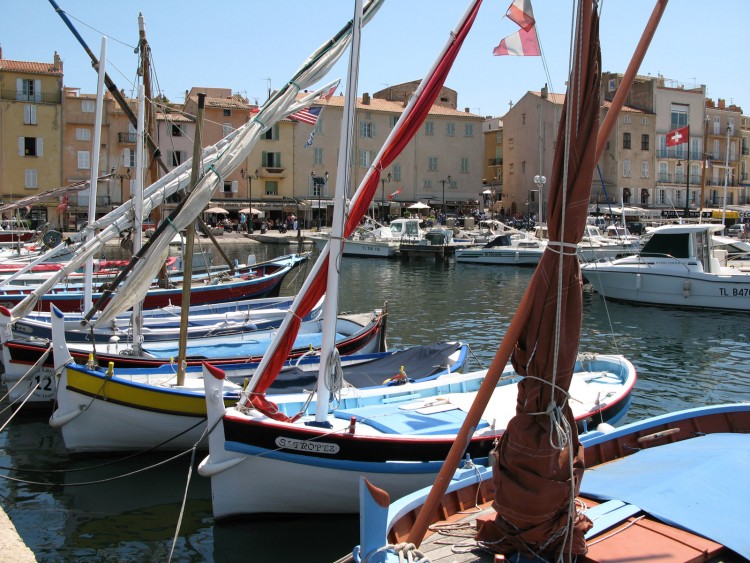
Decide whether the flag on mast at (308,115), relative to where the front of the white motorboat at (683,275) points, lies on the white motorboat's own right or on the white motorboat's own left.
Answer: on the white motorboat's own left

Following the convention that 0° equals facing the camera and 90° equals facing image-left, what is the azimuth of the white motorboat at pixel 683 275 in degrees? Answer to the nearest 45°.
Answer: approximately 90°

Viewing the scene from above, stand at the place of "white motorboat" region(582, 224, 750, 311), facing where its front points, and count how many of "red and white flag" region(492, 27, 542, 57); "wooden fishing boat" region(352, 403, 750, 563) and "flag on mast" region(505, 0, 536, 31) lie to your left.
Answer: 3

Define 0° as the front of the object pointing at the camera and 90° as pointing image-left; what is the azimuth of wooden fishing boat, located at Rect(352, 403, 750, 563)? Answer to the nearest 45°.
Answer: approximately 45°

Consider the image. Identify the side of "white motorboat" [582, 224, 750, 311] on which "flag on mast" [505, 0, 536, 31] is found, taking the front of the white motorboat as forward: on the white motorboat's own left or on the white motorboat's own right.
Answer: on the white motorboat's own left

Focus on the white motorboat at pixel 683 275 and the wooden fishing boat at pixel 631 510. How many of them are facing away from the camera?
0

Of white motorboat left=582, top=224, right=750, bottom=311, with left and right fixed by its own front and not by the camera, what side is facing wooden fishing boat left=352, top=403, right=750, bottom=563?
left

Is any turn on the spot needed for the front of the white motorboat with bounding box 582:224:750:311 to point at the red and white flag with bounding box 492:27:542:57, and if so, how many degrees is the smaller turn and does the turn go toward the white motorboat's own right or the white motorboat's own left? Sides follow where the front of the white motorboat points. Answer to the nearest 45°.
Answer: approximately 90° to the white motorboat's own left
